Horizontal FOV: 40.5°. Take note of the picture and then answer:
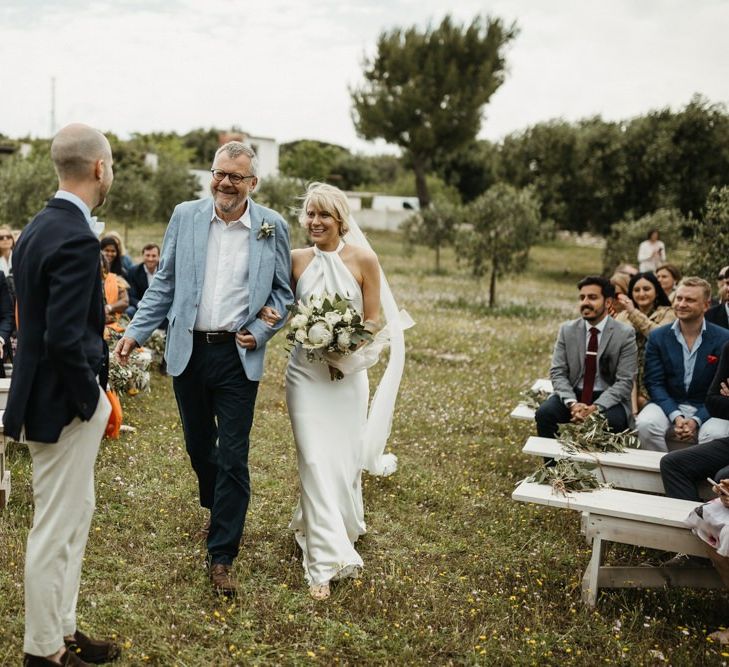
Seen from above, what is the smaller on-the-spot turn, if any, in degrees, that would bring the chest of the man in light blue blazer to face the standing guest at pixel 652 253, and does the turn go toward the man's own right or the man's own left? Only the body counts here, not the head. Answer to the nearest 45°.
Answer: approximately 135° to the man's own left

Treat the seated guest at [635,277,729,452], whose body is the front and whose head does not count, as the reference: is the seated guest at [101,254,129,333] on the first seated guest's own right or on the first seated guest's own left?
on the first seated guest's own right

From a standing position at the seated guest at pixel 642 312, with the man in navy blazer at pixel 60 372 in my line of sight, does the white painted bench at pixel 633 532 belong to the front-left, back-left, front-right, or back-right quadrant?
front-left

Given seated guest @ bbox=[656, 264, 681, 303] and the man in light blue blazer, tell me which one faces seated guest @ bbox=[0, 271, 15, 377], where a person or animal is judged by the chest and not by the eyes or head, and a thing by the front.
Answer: seated guest @ bbox=[656, 264, 681, 303]

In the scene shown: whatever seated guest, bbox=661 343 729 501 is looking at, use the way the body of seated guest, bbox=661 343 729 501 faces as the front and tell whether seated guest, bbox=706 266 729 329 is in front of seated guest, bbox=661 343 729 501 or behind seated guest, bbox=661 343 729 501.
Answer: behind

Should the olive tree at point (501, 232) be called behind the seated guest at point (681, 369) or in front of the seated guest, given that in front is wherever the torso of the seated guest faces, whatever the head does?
behind

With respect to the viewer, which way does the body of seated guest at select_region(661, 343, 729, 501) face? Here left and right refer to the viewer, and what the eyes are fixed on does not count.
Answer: facing the viewer and to the left of the viewer

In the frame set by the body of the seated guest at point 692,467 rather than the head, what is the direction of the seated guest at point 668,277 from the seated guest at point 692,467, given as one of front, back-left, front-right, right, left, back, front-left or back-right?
back-right

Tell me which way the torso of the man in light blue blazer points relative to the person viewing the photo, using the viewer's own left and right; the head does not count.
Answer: facing the viewer

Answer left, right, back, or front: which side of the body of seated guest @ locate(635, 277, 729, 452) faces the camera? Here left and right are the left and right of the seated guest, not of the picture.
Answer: front

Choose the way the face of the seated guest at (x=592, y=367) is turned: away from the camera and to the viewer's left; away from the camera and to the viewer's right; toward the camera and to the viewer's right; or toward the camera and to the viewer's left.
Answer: toward the camera and to the viewer's left

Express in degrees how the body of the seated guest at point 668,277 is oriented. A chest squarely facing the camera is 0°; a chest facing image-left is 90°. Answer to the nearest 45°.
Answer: approximately 45°

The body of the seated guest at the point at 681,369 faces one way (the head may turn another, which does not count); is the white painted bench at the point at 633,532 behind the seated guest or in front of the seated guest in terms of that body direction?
in front
